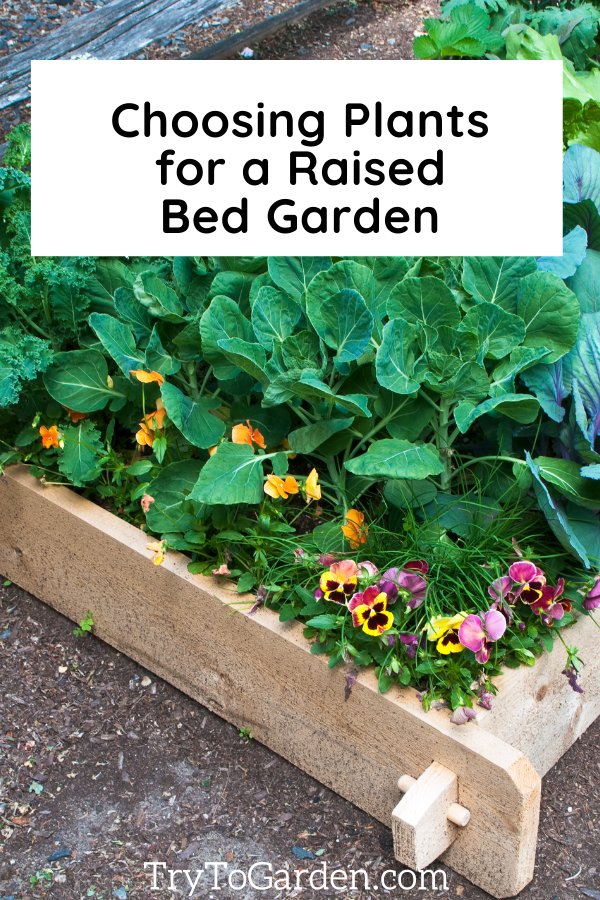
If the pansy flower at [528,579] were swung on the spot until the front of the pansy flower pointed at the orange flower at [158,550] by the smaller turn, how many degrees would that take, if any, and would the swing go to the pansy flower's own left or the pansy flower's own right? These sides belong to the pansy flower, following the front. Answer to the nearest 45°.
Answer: approximately 135° to the pansy flower's own right

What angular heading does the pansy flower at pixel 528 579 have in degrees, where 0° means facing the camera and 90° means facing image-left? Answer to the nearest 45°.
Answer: approximately 315°

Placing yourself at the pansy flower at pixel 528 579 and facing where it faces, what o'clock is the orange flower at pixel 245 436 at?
The orange flower is roughly at 5 o'clock from the pansy flower.
